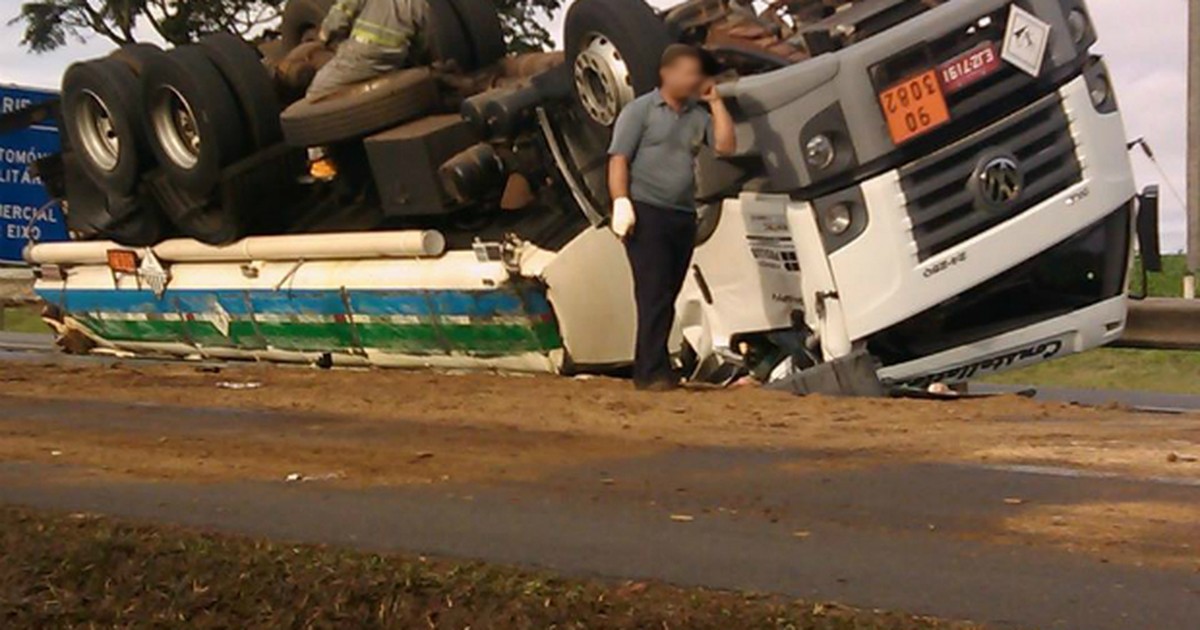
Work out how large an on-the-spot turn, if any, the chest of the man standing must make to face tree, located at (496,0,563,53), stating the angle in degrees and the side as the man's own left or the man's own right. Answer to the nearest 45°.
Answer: approximately 135° to the man's own left

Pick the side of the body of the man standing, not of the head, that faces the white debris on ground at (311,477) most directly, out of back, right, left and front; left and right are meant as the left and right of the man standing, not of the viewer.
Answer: right

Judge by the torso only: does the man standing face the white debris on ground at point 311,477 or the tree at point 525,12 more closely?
the white debris on ground

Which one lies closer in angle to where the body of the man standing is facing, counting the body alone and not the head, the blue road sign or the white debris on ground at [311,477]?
the white debris on ground

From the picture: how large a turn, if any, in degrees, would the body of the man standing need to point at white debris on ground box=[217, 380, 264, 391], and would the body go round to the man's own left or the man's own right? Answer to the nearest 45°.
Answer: approximately 135° to the man's own right

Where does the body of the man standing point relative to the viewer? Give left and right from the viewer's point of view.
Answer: facing the viewer and to the right of the viewer

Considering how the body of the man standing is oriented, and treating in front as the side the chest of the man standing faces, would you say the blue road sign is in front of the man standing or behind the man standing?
behind

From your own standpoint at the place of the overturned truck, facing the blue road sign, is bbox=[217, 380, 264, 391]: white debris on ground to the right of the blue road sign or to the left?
left
